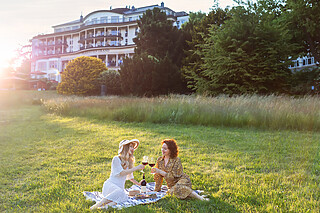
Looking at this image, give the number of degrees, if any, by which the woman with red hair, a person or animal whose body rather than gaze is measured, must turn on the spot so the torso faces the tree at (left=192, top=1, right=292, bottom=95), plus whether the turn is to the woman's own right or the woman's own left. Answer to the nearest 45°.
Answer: approximately 135° to the woman's own right

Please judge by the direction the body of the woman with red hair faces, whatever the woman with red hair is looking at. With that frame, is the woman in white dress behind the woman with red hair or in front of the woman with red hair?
in front

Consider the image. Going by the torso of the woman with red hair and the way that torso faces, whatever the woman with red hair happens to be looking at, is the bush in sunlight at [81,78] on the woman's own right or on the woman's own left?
on the woman's own right

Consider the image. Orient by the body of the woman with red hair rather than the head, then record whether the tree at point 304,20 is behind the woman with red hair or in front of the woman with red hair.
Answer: behind

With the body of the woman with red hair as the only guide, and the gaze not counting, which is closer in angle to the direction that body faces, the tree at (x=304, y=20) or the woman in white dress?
the woman in white dress

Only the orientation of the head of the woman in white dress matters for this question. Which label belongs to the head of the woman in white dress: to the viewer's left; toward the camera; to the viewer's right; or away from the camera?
to the viewer's right

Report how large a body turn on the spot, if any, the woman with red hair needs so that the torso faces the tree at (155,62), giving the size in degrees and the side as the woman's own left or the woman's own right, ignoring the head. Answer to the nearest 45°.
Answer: approximately 135° to the woman's own right

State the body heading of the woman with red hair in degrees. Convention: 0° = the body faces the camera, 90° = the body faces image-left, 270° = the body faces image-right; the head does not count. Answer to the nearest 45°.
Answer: approximately 45°
